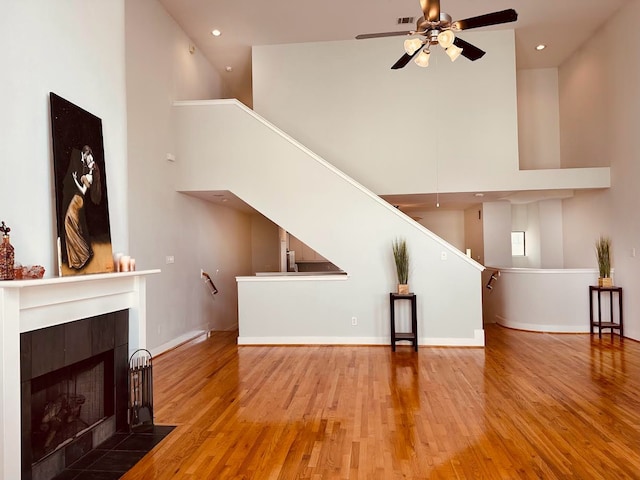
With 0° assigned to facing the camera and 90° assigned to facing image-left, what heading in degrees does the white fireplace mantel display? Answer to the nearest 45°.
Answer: approximately 315°

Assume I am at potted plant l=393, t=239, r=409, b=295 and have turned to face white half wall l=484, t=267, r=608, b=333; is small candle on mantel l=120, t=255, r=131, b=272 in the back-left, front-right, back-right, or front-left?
back-right

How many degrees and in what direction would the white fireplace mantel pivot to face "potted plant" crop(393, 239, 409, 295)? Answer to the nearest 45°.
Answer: approximately 90° to its left

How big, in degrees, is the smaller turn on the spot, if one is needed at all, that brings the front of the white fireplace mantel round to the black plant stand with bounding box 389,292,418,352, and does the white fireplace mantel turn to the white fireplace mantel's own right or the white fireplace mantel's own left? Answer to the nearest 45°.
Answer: approximately 90° to the white fireplace mantel's own left

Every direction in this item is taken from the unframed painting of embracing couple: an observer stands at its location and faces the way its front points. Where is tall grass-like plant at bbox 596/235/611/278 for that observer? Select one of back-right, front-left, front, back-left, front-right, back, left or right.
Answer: front-left

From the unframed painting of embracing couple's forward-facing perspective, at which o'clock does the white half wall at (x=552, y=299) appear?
The white half wall is roughly at 10 o'clock from the unframed painting of embracing couple.

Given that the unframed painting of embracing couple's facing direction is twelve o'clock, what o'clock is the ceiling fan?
The ceiling fan is roughly at 11 o'clock from the unframed painting of embracing couple.
